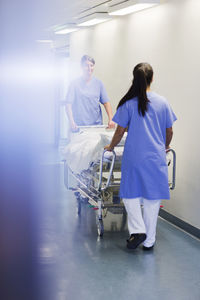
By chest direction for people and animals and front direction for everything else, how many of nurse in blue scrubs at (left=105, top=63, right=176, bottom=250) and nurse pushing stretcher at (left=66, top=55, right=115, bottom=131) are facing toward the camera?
1

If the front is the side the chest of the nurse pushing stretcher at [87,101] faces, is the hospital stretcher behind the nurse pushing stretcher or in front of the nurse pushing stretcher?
in front

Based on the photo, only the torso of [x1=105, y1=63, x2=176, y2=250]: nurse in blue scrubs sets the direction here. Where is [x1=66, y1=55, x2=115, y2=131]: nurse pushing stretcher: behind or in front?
in front

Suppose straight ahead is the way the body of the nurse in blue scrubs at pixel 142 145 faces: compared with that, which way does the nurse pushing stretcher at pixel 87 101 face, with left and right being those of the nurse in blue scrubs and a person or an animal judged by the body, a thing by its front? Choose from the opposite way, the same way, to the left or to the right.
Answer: the opposite way

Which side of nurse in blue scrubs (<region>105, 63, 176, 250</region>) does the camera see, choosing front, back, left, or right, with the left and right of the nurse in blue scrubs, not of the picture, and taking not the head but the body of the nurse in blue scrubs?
back

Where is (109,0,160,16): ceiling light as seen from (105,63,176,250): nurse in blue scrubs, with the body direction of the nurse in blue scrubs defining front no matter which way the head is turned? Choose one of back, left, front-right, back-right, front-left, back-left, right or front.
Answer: front

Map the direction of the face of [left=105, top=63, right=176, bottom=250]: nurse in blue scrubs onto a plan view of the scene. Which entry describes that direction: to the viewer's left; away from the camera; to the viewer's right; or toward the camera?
away from the camera

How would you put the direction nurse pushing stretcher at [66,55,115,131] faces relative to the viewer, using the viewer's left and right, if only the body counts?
facing the viewer

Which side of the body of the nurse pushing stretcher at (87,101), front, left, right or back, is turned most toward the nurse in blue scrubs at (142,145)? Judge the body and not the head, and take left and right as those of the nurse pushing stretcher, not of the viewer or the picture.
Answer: front
